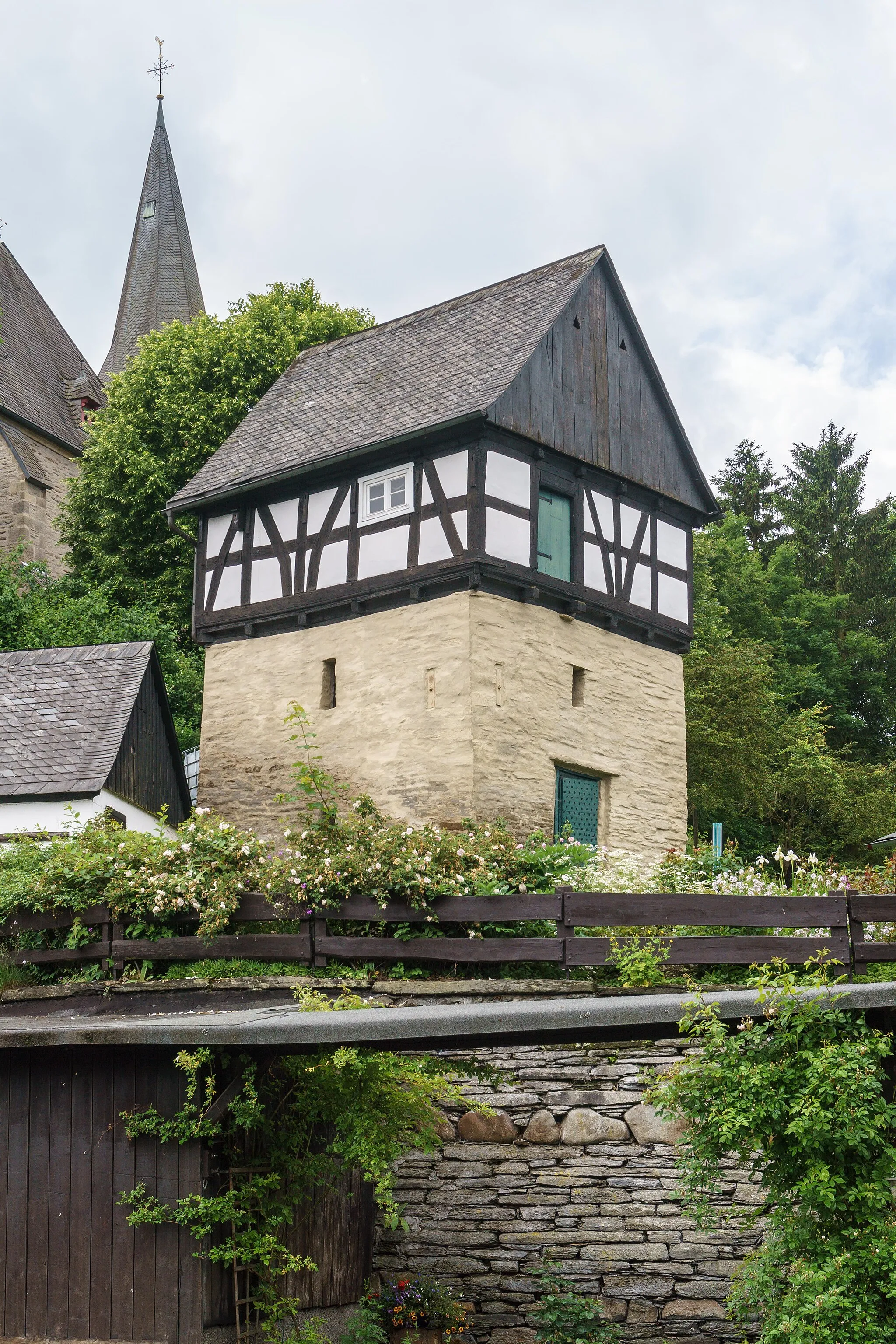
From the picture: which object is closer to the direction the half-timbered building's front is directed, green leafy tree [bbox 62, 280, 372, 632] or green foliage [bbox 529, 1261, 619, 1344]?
the green foliage

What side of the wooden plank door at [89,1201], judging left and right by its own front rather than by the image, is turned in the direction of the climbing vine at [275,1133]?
left

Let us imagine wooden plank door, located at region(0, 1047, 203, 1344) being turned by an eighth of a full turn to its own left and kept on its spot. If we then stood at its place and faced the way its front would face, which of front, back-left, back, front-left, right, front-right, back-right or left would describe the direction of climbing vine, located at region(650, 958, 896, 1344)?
front

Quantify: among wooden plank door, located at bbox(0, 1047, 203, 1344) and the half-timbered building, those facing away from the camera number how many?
0

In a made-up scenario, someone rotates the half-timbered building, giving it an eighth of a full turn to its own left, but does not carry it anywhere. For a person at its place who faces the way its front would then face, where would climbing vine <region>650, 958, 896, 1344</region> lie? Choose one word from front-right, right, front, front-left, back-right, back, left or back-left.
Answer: right

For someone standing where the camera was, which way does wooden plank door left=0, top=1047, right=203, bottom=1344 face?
facing the viewer

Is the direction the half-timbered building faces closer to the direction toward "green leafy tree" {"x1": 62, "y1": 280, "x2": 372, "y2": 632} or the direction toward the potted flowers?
the potted flowers

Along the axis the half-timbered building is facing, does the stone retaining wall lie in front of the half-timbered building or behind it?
in front

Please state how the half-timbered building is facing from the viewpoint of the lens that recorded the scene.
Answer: facing the viewer and to the right of the viewer

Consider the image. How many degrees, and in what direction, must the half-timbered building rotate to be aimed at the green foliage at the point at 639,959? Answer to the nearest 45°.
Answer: approximately 45° to its right

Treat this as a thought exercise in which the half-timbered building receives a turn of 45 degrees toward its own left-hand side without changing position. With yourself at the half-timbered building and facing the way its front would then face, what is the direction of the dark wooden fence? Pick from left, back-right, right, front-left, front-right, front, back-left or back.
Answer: right
